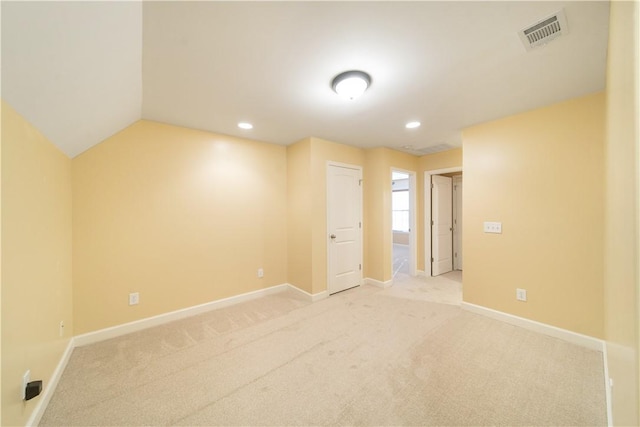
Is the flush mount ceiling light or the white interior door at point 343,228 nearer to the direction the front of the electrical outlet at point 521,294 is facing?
the flush mount ceiling light

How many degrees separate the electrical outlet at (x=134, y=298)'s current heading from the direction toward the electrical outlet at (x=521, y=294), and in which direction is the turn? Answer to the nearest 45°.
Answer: approximately 45° to its left

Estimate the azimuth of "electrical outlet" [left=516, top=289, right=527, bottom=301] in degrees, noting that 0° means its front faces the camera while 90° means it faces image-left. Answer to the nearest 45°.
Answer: approximately 0°

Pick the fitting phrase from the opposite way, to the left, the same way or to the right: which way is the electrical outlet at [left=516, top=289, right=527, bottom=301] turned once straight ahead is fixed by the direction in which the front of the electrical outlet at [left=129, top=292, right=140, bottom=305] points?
to the right

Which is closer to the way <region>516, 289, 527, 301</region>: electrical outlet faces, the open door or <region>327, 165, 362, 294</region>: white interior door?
the white interior door

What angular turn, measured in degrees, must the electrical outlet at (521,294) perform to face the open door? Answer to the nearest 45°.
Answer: approximately 135° to its right

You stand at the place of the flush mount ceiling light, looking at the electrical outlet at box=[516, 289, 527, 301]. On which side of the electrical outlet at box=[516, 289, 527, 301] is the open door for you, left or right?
left

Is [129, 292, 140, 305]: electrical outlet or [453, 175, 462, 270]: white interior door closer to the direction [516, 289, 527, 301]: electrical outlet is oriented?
the electrical outlet

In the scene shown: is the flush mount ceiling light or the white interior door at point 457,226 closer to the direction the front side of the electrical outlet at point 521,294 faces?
the flush mount ceiling light

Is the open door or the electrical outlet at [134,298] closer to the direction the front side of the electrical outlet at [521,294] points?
the electrical outlet

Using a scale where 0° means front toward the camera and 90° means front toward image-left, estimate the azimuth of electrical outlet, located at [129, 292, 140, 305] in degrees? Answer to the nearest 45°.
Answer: approximately 0°
